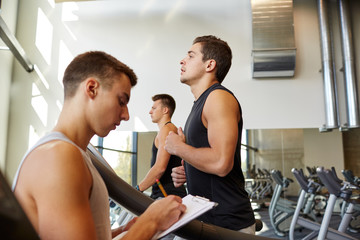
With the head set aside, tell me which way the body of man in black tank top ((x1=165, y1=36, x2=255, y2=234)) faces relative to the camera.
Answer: to the viewer's left

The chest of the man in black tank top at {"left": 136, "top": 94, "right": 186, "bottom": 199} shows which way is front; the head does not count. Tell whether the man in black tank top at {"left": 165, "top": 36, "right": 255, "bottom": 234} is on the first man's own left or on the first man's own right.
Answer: on the first man's own left

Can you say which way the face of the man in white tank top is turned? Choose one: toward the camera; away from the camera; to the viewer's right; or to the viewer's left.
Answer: to the viewer's right

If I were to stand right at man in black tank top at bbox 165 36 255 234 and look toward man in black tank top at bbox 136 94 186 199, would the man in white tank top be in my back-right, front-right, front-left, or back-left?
back-left

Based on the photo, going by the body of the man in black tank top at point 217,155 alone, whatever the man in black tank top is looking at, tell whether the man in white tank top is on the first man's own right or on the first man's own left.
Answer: on the first man's own left

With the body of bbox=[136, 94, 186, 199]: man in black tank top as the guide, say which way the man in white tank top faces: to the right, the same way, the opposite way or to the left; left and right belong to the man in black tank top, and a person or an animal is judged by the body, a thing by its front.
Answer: the opposite way

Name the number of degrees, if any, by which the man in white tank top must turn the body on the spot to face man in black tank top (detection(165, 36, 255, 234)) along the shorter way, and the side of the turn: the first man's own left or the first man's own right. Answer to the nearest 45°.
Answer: approximately 45° to the first man's own left

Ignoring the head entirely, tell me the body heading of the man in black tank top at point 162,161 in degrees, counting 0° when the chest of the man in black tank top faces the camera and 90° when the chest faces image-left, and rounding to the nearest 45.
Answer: approximately 90°

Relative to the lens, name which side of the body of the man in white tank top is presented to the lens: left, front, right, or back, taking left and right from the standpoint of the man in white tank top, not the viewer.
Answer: right

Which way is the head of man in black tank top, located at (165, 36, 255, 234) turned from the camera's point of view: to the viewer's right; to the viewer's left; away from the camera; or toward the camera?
to the viewer's left

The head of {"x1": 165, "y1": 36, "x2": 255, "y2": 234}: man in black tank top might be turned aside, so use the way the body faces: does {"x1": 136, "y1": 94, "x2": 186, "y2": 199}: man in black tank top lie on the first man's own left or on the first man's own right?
on the first man's own right

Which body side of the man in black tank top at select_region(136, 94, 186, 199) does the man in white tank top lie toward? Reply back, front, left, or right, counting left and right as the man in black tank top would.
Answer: left
